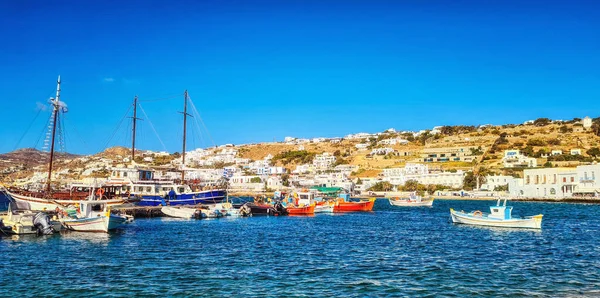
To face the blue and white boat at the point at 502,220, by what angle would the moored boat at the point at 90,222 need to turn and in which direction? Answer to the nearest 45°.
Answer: approximately 45° to its left

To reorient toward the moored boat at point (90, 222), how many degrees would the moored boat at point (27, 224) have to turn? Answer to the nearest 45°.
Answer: approximately 135° to its right

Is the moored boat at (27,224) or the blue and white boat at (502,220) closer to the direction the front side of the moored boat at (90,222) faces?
the blue and white boat

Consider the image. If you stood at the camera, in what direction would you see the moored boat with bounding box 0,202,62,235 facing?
facing away from the viewer and to the left of the viewer

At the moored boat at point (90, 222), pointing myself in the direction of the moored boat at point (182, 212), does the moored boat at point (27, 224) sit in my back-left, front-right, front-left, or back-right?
back-left

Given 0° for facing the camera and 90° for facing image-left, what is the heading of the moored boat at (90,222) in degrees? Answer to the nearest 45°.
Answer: approximately 315°

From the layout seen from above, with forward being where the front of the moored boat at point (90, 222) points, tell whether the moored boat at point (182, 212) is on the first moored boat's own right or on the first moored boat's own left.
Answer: on the first moored boat's own left
